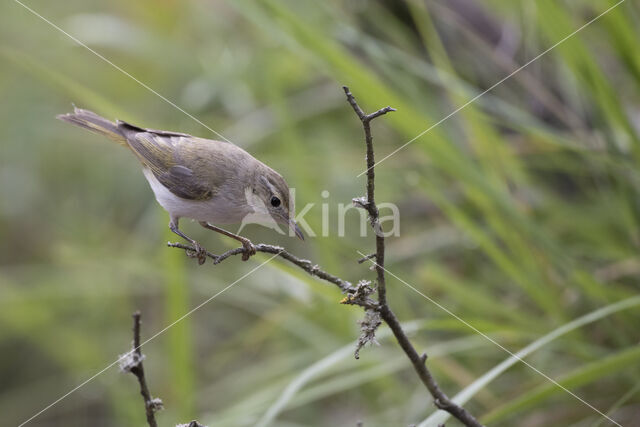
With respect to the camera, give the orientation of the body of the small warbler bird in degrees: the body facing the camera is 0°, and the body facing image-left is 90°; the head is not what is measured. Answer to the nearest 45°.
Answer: approximately 270°
